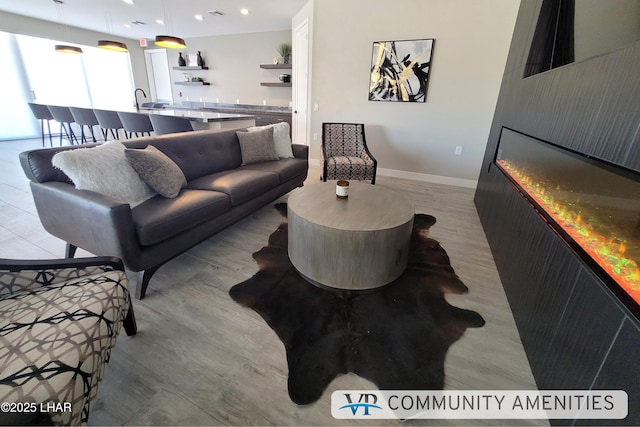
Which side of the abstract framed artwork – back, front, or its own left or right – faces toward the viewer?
front

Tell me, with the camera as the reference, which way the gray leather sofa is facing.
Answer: facing the viewer and to the right of the viewer

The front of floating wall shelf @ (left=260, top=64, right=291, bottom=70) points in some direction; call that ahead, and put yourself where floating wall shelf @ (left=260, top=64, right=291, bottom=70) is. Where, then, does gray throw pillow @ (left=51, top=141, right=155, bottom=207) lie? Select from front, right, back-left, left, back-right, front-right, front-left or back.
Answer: front

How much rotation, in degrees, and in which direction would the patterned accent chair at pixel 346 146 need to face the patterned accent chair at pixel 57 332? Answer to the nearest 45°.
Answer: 0° — it already faces it

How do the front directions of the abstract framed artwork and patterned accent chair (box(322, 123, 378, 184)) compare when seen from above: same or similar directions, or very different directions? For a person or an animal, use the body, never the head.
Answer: same or similar directions

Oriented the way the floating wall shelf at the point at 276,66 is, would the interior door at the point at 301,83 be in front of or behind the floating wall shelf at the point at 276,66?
in front

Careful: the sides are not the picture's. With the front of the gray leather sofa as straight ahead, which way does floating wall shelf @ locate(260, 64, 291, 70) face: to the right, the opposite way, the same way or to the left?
to the right

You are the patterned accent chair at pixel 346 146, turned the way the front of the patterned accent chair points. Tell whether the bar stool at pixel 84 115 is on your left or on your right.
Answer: on your right

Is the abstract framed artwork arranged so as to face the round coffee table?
yes

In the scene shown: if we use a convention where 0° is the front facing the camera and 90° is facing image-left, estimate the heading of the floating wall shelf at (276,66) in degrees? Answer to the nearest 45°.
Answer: approximately 0°

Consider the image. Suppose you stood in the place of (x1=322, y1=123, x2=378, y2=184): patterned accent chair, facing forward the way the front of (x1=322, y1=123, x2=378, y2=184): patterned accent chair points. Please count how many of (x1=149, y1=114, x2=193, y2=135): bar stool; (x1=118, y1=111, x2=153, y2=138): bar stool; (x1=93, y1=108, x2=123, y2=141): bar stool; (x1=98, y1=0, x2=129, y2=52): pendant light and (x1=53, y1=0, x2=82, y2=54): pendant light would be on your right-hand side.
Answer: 5

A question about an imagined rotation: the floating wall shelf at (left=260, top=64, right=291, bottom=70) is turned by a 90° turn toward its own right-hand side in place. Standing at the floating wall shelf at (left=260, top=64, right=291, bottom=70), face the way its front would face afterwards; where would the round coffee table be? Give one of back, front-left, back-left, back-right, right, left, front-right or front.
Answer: left

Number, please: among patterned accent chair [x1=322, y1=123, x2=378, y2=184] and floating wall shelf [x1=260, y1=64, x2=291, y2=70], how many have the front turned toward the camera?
2

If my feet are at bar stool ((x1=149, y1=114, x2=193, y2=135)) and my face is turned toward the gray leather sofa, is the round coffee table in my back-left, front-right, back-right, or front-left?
front-left

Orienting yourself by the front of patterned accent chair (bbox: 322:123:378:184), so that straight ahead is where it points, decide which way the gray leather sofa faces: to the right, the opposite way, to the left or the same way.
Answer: to the left

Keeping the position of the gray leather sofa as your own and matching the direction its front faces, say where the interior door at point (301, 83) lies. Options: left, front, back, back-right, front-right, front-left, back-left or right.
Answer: left

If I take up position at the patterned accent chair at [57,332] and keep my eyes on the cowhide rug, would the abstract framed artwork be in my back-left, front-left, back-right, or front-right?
front-left
